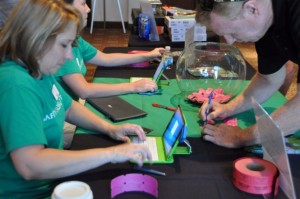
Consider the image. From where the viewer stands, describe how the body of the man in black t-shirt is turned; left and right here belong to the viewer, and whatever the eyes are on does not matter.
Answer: facing to the left of the viewer

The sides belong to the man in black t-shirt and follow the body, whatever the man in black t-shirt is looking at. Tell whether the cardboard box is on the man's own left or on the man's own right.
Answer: on the man's own right

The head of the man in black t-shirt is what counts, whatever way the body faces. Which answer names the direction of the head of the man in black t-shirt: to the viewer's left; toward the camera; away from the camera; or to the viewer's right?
to the viewer's left

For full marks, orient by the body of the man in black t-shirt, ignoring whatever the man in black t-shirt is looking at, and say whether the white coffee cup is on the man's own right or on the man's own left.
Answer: on the man's own left
